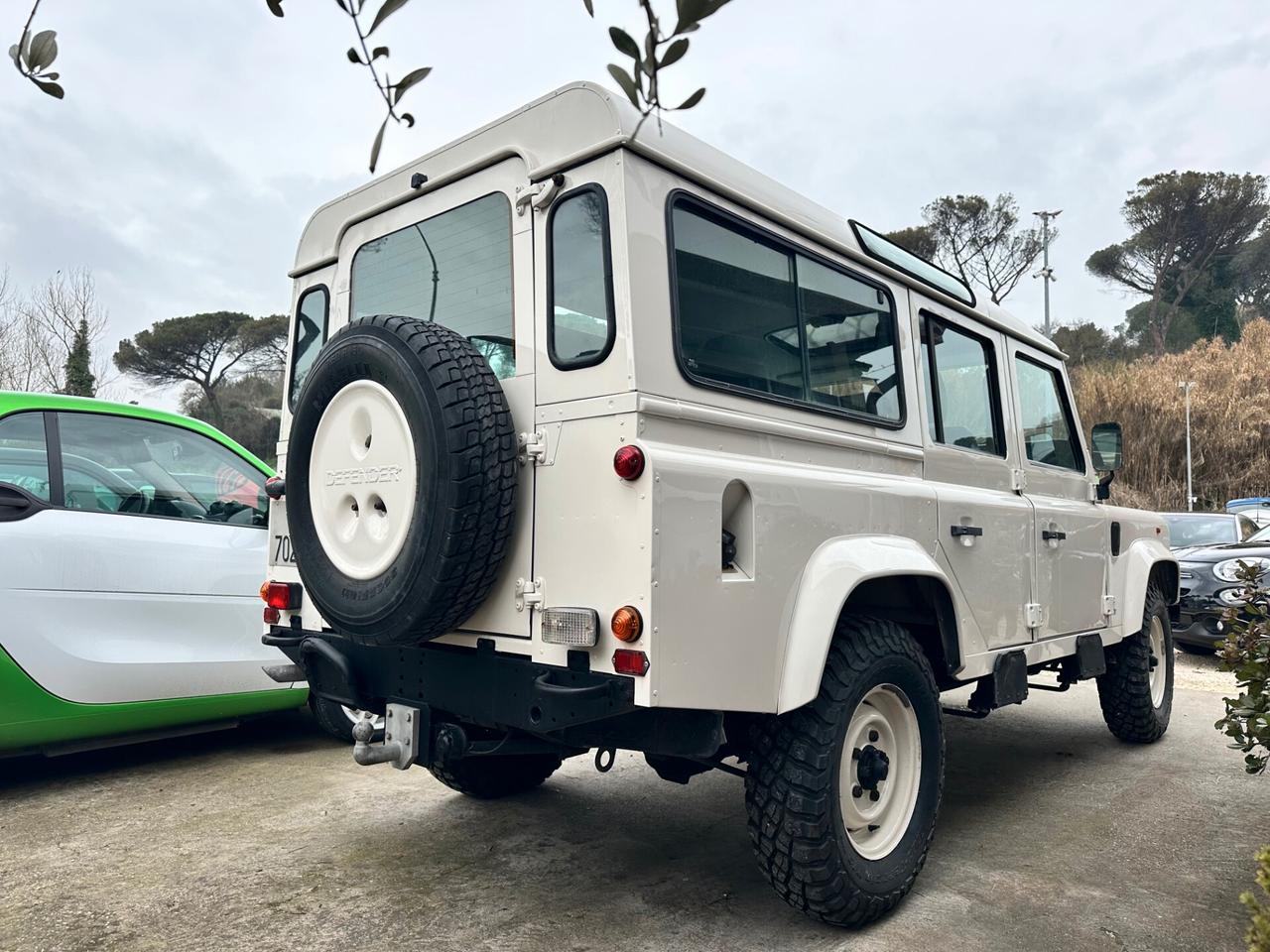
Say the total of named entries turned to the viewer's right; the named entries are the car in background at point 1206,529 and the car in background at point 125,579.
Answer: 1

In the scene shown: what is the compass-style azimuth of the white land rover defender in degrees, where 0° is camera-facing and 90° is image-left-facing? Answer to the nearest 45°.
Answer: approximately 225°

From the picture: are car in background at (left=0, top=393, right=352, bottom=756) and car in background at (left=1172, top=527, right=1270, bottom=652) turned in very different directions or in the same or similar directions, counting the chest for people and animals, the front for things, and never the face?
very different directions

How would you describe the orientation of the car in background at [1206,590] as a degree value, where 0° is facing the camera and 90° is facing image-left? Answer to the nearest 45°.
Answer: approximately 45°

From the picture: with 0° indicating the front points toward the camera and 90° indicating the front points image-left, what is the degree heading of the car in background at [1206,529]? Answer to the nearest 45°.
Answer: approximately 45°

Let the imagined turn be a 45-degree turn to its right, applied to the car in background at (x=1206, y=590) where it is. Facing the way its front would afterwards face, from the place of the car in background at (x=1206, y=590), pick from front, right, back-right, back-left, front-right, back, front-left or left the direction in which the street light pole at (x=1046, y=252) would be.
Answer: right

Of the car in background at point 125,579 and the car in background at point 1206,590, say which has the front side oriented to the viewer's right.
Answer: the car in background at point 125,579
